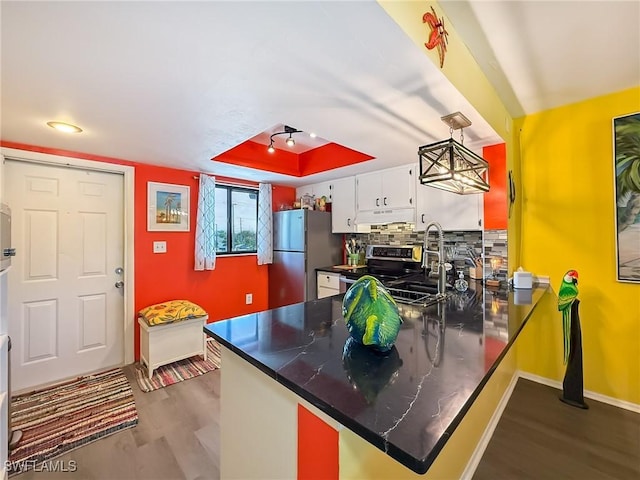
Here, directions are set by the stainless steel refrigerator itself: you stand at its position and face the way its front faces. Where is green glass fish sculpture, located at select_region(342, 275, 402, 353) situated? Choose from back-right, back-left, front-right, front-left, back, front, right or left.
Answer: front-left

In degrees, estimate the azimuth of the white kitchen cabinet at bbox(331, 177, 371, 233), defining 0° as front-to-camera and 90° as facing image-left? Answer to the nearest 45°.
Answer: approximately 45°

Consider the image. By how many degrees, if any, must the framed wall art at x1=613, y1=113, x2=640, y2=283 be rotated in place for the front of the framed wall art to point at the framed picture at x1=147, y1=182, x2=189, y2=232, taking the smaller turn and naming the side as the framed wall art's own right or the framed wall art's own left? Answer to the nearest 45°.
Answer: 0° — it already faces it

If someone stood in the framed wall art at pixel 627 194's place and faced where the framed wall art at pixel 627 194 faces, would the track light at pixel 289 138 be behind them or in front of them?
in front

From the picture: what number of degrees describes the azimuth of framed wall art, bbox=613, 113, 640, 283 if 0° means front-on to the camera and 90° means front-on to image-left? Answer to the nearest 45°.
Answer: approximately 45°

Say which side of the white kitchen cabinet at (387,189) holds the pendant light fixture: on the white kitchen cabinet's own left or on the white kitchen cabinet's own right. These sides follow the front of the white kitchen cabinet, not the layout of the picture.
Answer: on the white kitchen cabinet's own left

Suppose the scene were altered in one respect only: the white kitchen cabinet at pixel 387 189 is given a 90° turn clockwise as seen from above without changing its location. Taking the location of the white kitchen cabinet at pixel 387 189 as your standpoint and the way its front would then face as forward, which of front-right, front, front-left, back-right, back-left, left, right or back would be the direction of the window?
front-left

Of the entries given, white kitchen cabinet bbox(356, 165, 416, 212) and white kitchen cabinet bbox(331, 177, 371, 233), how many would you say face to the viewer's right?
0

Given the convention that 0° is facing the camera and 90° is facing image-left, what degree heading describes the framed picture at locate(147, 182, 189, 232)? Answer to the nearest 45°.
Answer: approximately 315°

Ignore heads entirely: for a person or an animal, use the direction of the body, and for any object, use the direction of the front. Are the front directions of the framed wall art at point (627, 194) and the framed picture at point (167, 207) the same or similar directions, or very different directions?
very different directions
